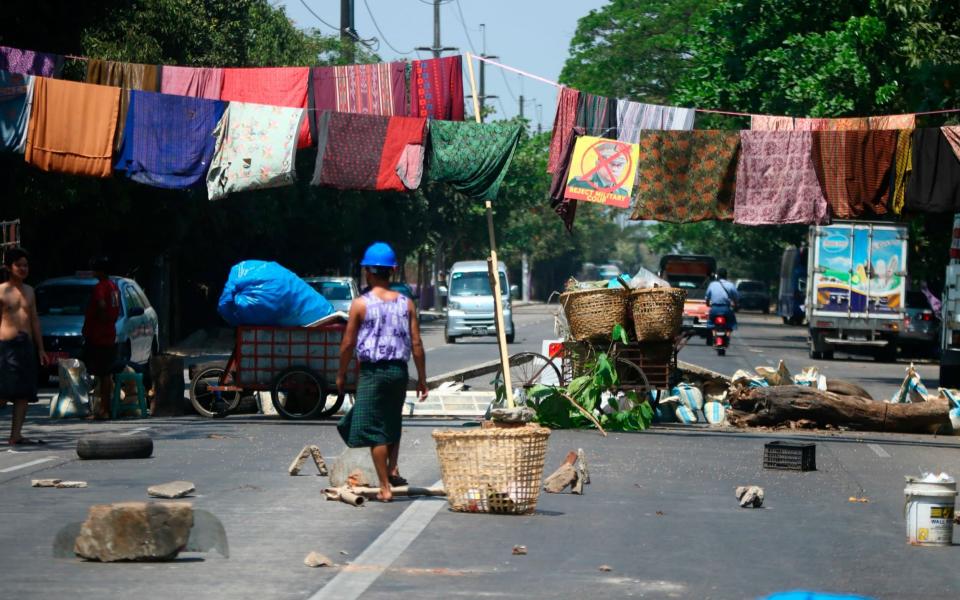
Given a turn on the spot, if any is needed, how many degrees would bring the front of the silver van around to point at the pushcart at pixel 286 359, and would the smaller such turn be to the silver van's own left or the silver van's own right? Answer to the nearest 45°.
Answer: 0° — it already faces it

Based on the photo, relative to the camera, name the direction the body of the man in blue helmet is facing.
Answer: away from the camera

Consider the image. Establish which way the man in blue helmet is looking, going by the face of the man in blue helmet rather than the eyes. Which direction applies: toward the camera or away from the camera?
away from the camera

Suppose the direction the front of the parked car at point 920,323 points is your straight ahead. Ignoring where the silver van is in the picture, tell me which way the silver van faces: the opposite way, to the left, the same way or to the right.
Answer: the opposite way

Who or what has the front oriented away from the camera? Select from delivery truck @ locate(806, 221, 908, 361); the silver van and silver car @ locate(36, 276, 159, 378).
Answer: the delivery truck

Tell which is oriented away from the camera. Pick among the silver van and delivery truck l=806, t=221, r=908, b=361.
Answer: the delivery truck

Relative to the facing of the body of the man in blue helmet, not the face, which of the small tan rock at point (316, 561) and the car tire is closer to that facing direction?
the car tire

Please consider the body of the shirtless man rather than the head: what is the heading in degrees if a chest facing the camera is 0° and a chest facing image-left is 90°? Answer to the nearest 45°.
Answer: approximately 315°
